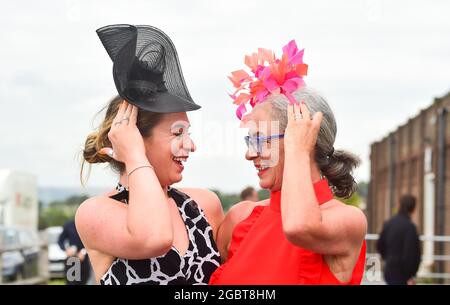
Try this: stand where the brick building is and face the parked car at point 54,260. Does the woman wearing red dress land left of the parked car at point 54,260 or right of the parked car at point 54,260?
left

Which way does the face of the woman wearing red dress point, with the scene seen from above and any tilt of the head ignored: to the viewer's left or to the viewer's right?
to the viewer's left

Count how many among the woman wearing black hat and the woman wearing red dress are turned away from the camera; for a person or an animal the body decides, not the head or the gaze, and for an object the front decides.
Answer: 0

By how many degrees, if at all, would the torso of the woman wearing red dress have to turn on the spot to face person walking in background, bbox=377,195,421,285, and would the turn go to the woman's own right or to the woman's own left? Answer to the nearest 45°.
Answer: approximately 135° to the woman's own right

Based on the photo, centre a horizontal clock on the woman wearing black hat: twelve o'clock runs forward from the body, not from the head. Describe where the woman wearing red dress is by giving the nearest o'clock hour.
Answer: The woman wearing red dress is roughly at 11 o'clock from the woman wearing black hat.

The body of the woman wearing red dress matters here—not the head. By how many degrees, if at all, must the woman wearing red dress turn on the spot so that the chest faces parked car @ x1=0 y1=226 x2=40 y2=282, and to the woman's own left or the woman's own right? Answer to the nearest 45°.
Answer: approximately 90° to the woman's own right

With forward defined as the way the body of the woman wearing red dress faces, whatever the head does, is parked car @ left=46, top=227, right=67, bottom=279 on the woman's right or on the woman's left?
on the woman's right

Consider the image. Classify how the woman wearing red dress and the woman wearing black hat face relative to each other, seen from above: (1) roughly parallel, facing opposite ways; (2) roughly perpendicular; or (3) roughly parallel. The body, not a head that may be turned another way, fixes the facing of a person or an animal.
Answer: roughly perpendicular

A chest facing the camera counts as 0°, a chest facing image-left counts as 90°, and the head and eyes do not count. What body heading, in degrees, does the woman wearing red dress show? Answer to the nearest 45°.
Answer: approximately 45°

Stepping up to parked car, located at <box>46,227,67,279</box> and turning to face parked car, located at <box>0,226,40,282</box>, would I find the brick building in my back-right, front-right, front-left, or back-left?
back-left

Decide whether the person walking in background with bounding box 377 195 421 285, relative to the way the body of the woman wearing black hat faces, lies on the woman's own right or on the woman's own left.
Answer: on the woman's own left

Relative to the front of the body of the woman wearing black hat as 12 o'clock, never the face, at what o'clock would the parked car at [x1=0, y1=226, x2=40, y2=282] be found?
The parked car is roughly at 7 o'clock from the woman wearing black hat.

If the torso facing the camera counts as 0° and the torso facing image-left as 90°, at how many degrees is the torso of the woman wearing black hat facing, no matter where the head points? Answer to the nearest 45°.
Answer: approximately 315°

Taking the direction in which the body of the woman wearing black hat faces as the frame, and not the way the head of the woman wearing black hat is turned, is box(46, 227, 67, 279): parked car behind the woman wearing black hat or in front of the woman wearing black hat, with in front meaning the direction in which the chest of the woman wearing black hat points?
behind
